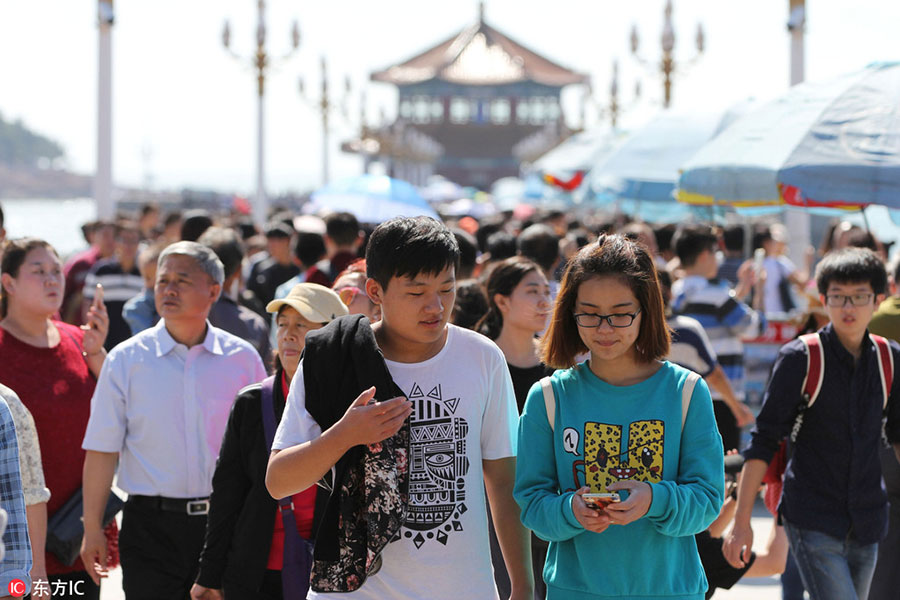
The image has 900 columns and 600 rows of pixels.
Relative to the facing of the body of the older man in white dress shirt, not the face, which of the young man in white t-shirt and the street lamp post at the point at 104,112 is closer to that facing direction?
the young man in white t-shirt

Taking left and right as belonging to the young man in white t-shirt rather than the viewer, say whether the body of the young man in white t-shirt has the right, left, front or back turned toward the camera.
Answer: front

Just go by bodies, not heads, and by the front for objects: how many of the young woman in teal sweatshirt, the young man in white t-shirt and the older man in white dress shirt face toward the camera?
3

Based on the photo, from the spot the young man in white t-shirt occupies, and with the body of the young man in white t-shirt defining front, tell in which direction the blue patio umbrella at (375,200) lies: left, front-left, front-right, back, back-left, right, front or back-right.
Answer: back

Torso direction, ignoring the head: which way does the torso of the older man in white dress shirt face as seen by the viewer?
toward the camera

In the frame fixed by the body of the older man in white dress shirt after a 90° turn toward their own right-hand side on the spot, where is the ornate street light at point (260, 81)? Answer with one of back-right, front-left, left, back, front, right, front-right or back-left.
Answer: right

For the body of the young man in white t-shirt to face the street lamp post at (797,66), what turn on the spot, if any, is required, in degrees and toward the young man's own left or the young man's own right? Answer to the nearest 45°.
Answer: approximately 135° to the young man's own left

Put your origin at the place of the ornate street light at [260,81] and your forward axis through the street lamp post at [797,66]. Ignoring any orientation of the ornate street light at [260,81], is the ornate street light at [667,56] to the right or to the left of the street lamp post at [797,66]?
left

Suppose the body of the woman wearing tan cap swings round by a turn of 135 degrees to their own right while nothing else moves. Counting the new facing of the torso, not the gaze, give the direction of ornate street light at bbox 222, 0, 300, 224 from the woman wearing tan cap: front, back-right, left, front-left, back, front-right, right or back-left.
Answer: right

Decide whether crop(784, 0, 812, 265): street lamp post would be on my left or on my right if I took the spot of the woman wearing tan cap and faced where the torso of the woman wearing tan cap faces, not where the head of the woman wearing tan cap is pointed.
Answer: on my left
